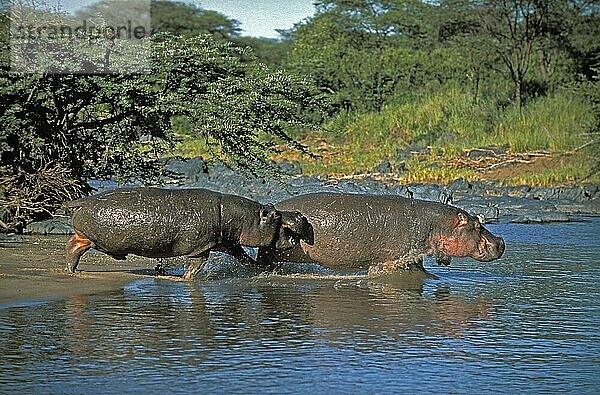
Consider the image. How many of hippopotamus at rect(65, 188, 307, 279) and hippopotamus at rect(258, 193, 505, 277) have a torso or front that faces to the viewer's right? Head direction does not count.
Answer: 2

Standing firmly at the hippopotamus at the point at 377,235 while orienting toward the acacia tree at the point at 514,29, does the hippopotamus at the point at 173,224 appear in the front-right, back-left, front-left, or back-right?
back-left

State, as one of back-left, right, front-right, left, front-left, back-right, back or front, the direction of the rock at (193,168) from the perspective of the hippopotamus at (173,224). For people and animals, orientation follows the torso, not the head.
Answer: left

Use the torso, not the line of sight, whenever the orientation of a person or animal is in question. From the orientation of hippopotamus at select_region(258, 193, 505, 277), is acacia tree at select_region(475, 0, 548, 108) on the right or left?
on its left

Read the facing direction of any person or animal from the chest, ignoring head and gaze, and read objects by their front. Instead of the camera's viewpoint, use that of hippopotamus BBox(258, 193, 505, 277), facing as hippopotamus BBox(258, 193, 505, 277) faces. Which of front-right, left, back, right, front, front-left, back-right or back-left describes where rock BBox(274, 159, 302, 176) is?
left

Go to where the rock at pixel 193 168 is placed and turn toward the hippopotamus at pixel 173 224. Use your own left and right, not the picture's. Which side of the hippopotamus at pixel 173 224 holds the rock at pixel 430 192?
left

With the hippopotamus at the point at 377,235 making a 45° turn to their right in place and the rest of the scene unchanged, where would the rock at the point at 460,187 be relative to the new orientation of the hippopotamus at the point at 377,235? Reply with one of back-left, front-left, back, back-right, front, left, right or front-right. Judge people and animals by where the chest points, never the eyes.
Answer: back-left

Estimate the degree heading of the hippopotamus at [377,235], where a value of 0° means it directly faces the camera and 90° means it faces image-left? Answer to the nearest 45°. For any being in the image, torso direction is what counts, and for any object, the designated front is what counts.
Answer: approximately 270°

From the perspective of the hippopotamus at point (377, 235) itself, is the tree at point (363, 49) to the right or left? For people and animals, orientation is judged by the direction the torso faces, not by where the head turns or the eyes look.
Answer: on its left

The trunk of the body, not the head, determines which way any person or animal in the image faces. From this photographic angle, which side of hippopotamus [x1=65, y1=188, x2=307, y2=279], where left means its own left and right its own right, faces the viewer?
right

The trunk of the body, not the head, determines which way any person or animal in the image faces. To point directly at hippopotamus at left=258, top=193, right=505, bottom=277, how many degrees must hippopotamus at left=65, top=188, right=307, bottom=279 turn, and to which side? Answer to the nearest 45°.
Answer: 0° — it already faces it

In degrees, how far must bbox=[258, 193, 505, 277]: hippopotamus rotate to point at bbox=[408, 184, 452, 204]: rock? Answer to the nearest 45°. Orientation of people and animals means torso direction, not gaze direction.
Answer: approximately 90° to its left

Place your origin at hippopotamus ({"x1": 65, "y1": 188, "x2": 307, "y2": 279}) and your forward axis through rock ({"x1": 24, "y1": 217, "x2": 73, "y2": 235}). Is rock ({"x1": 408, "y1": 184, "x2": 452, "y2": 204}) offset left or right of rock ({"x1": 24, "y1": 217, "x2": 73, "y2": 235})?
right

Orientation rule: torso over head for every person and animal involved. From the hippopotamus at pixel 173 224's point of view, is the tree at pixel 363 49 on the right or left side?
on its left
